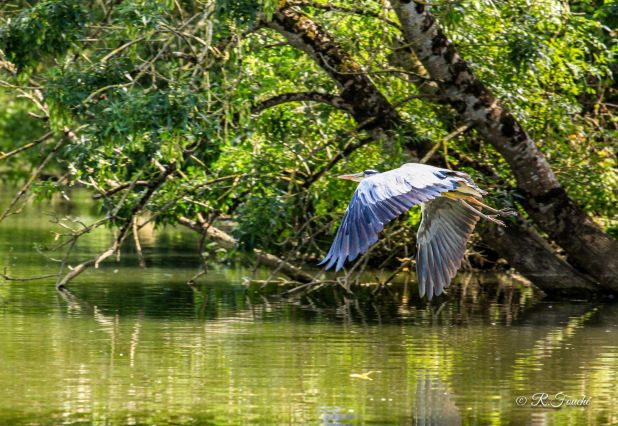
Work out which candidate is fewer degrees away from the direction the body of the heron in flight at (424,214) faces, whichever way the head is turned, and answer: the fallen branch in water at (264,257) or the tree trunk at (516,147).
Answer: the fallen branch in water

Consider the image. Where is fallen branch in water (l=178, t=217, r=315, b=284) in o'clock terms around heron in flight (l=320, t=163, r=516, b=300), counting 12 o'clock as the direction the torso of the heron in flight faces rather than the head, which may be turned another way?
The fallen branch in water is roughly at 1 o'clock from the heron in flight.

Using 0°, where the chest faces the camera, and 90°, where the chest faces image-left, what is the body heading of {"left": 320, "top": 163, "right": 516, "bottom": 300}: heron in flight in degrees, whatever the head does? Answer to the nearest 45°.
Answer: approximately 135°

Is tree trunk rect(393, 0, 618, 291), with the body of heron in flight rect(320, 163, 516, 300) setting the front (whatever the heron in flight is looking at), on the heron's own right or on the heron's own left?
on the heron's own right

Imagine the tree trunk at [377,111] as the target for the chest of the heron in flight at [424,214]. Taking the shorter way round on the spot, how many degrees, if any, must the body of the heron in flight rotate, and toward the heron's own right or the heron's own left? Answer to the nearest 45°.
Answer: approximately 45° to the heron's own right
